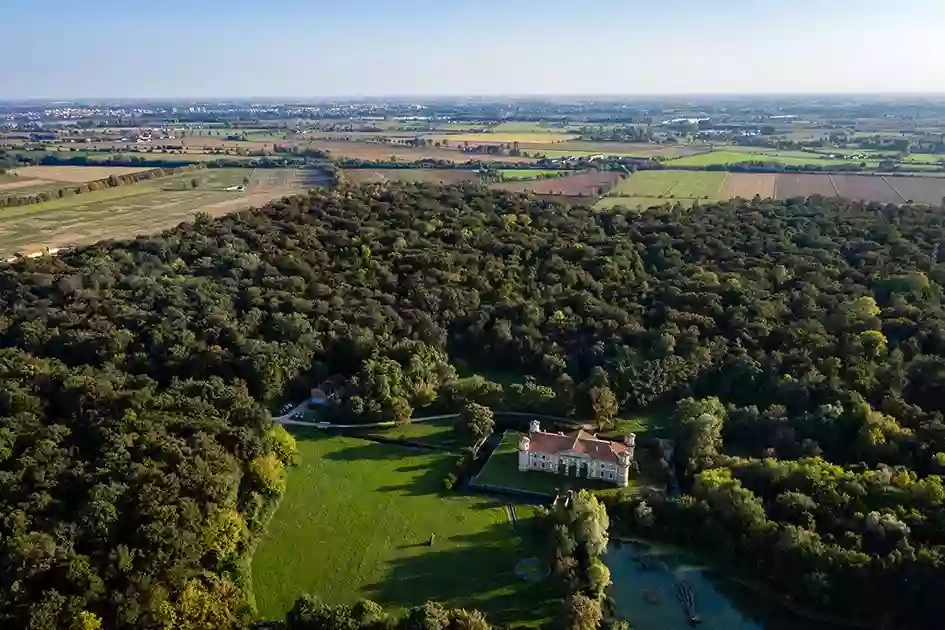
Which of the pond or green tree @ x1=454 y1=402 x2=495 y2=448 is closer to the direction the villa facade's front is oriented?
the pond

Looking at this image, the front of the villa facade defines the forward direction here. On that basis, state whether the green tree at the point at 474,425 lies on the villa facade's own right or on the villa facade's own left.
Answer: on the villa facade's own right

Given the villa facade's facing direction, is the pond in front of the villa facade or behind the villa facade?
in front

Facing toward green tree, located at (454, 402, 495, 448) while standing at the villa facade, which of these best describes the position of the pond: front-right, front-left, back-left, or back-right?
back-left

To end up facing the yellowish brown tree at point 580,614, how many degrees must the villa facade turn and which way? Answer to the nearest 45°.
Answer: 0° — it already faces it

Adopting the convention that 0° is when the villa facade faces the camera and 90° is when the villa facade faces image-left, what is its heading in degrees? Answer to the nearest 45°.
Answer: approximately 0°
